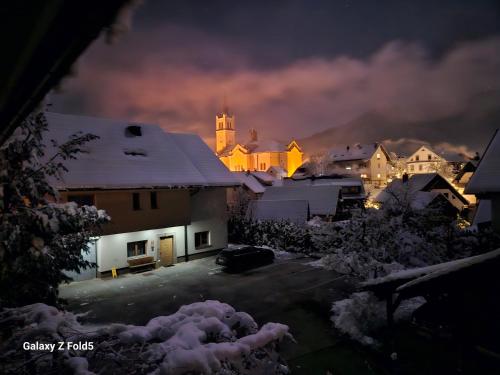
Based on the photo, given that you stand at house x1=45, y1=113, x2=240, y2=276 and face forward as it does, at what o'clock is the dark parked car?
The dark parked car is roughly at 11 o'clock from the house.

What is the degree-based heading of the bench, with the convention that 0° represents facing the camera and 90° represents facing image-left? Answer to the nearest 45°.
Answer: approximately 315°

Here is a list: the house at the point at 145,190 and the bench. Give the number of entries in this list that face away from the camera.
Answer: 0

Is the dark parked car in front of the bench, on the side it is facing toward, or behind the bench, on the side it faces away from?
in front

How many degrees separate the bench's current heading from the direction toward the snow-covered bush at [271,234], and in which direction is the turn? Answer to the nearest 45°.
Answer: approximately 90° to its left

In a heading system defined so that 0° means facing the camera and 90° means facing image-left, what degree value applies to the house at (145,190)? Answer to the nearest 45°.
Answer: approximately 315°

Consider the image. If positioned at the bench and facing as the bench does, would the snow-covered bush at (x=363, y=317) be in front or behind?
in front

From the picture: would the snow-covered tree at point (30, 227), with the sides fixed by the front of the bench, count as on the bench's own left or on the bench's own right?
on the bench's own right
